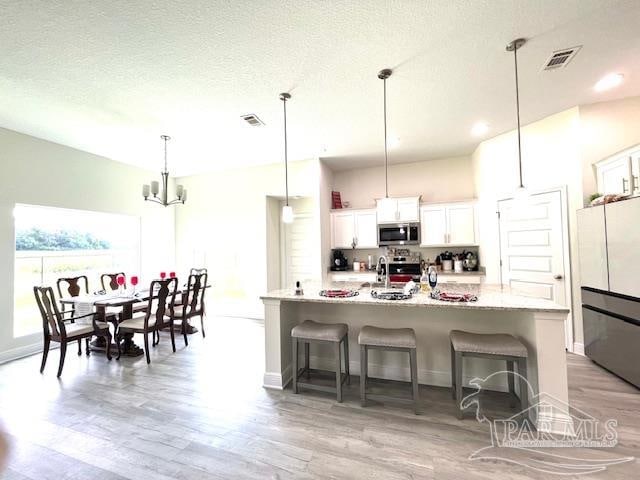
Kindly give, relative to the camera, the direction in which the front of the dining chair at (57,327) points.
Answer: facing away from the viewer and to the right of the viewer

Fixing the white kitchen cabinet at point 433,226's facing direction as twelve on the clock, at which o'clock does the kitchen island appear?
The kitchen island is roughly at 12 o'clock from the white kitchen cabinet.

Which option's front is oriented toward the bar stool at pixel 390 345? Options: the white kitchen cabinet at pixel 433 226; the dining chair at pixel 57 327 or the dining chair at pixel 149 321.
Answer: the white kitchen cabinet

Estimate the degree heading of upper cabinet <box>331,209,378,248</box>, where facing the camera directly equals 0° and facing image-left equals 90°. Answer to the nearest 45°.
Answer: approximately 0°

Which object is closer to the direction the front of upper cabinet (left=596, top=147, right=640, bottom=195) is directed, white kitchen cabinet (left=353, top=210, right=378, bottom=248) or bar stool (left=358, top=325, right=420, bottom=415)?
the bar stool

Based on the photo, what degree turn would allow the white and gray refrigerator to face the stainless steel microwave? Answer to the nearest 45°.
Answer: approximately 45° to its right

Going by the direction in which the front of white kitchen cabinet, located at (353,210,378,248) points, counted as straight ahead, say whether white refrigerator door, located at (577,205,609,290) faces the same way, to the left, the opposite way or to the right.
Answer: to the right

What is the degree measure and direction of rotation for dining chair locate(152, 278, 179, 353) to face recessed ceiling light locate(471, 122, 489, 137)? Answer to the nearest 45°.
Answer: approximately 180°
